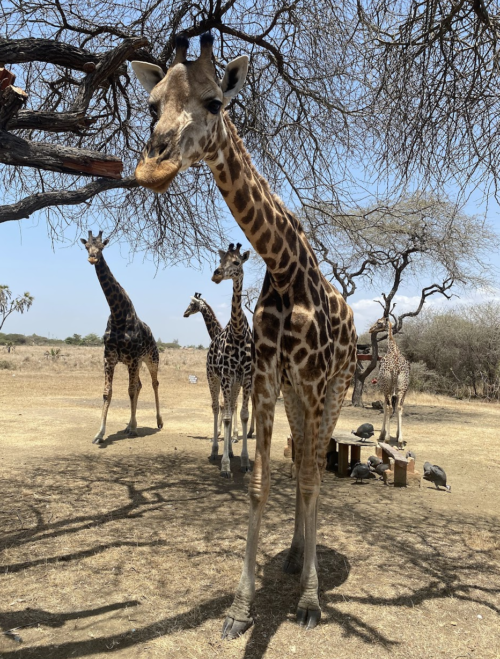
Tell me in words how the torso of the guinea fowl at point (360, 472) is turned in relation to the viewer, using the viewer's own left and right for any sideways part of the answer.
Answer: facing to the left of the viewer

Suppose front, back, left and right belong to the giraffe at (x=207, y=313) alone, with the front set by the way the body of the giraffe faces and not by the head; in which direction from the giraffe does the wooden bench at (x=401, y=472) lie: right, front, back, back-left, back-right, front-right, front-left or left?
back-left

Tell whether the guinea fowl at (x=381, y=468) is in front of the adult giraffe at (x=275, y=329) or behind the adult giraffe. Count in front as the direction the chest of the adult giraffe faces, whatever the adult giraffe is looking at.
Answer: behind

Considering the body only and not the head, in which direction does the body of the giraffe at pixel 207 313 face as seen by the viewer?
to the viewer's left

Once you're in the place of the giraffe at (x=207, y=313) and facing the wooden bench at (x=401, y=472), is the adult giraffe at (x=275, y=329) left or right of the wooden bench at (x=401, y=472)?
right

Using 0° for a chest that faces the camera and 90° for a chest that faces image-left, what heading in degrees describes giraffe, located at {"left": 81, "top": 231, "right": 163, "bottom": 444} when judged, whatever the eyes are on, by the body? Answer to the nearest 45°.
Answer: approximately 45°

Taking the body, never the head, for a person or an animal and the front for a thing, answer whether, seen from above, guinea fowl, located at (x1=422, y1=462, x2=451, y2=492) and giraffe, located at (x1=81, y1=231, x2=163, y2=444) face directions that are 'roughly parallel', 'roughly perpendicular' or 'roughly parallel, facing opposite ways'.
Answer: roughly perpendicular

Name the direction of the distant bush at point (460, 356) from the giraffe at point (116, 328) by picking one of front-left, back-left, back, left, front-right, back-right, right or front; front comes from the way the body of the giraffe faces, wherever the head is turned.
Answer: back

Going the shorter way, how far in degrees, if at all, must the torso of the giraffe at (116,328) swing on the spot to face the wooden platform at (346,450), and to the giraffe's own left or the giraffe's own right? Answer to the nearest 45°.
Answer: approximately 90° to the giraffe's own left
